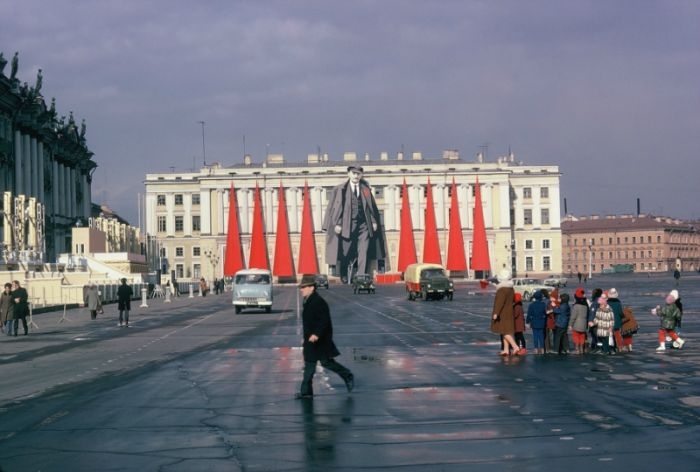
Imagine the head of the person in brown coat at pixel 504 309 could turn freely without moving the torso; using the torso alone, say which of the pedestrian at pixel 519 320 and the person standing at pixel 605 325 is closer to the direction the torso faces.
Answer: the pedestrian
